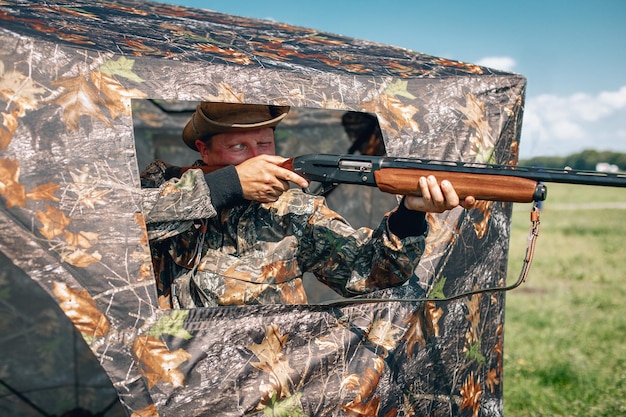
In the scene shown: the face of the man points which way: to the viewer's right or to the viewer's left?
to the viewer's right

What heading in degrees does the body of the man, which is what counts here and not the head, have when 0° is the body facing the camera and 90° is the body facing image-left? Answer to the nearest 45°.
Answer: approximately 315°
